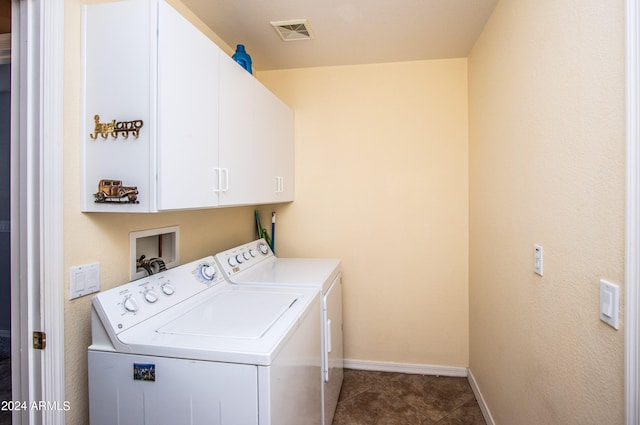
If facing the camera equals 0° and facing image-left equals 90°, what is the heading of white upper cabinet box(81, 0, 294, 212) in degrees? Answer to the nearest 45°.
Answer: approximately 315°

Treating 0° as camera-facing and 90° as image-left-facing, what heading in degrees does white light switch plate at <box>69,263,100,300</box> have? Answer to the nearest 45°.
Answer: approximately 315°

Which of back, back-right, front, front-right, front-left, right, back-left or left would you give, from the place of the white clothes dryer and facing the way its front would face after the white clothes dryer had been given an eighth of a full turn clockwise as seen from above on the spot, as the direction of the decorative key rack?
right

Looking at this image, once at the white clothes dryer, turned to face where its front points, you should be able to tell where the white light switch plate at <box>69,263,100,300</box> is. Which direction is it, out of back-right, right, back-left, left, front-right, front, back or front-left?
back-right

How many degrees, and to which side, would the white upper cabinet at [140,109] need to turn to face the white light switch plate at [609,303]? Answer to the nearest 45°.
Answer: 0° — it already faces it

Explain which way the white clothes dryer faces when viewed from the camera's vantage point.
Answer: facing to the right of the viewer

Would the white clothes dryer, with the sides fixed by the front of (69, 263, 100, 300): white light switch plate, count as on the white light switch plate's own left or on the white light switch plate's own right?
on the white light switch plate's own left
